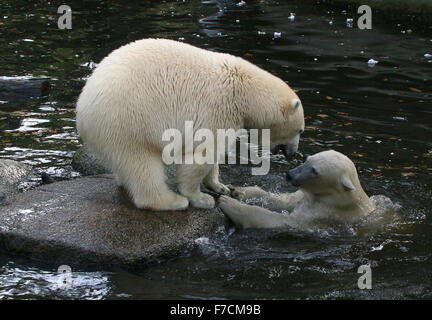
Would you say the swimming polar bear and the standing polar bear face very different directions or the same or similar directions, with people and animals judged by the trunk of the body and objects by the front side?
very different directions

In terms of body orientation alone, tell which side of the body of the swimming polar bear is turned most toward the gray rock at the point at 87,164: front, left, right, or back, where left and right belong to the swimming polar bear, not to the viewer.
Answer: front

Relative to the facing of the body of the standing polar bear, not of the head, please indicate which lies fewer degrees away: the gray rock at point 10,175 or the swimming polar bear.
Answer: the swimming polar bear

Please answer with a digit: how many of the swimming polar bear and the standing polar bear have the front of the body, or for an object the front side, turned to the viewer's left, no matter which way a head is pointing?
1

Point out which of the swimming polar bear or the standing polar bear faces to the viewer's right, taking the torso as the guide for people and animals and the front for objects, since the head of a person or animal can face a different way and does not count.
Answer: the standing polar bear

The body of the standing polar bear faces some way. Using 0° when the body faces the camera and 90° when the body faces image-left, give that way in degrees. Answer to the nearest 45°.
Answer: approximately 270°

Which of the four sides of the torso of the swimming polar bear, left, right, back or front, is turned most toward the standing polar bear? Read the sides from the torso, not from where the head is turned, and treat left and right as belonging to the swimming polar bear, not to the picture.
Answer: front

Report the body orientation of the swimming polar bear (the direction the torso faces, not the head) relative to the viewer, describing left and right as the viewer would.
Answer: facing to the left of the viewer

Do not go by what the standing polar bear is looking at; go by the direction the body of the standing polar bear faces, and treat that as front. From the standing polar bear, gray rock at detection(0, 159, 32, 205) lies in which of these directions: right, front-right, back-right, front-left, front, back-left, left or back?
back-left
